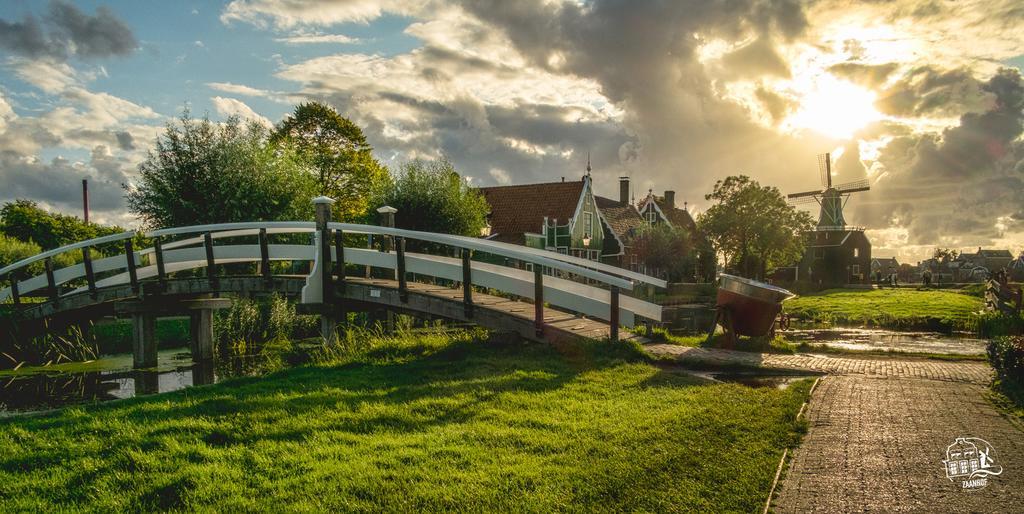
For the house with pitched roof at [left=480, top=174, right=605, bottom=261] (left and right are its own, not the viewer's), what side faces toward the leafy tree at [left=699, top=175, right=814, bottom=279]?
left

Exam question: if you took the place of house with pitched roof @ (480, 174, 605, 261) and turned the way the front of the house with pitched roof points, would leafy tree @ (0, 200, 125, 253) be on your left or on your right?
on your right

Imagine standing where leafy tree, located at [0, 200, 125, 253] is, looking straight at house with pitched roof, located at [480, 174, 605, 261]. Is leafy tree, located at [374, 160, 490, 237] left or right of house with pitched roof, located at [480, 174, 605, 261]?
right

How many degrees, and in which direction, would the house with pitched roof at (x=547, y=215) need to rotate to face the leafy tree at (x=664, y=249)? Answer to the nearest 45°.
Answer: approximately 90° to its left

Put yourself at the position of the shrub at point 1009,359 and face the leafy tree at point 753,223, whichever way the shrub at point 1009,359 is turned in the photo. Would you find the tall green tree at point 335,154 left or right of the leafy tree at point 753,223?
left

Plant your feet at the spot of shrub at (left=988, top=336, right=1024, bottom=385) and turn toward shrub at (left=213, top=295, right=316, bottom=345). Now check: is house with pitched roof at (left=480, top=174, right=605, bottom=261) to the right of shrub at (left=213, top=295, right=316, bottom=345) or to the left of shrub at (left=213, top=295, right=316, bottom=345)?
right

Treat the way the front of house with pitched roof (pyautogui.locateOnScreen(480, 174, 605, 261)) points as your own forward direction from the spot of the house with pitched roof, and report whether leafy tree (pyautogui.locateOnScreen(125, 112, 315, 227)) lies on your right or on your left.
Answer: on your right

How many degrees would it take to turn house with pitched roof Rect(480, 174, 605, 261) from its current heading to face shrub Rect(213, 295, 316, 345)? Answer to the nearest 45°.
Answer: approximately 45° to its right

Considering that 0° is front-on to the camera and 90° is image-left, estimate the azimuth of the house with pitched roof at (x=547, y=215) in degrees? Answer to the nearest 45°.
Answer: approximately 315°
